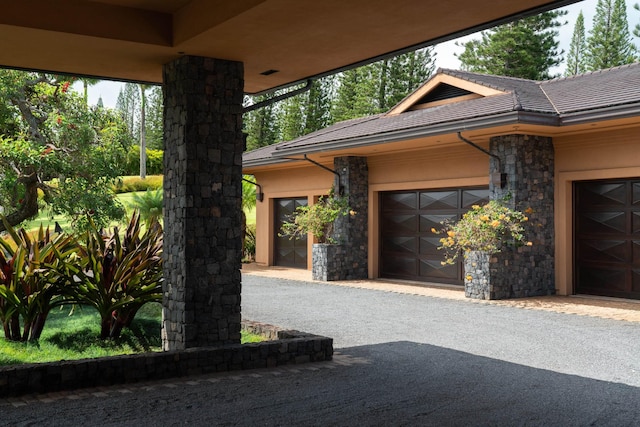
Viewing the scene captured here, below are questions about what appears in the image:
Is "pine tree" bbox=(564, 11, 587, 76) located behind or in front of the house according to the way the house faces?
behind

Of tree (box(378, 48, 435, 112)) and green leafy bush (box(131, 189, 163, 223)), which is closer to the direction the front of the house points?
the green leafy bush

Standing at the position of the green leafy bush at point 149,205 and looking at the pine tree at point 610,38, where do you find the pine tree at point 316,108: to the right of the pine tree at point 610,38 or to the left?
left

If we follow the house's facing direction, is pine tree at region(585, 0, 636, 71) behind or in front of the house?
behind

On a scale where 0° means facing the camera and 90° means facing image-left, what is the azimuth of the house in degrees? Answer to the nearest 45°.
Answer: approximately 45°

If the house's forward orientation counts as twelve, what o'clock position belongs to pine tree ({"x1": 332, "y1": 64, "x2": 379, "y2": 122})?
The pine tree is roughly at 4 o'clock from the house.

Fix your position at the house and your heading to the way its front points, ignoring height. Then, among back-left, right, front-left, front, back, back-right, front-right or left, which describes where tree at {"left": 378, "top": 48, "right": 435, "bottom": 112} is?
back-right

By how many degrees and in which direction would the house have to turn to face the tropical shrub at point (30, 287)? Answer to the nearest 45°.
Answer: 0° — it already faces it

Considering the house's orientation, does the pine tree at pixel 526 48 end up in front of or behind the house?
behind
